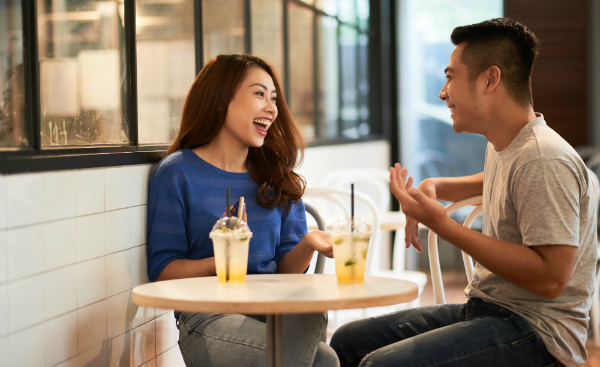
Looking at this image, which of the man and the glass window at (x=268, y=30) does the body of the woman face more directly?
the man

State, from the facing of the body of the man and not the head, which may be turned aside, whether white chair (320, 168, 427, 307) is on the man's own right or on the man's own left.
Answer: on the man's own right

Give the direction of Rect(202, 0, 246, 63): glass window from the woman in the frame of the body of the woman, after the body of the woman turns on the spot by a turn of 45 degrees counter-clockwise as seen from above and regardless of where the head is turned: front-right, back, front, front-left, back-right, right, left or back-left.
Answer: left

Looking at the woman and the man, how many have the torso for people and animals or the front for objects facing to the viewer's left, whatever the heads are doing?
1

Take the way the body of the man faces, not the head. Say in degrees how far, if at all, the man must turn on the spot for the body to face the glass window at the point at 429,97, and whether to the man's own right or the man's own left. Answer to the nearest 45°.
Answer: approximately 90° to the man's own right

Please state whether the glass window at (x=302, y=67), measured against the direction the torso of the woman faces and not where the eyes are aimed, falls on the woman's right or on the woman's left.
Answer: on the woman's left

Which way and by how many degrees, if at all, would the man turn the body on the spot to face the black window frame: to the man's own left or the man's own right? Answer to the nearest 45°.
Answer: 0° — they already face it

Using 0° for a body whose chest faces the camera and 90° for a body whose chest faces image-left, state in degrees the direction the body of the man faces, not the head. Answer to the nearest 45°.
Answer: approximately 90°

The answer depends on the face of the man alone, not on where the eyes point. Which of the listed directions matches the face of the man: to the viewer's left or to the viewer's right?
to the viewer's left
